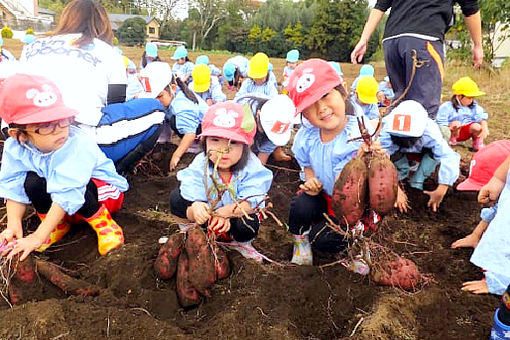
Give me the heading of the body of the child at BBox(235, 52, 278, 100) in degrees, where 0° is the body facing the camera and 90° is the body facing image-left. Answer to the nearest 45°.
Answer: approximately 0°

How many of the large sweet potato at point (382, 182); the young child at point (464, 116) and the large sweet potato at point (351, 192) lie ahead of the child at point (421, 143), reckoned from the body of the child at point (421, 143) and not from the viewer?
2

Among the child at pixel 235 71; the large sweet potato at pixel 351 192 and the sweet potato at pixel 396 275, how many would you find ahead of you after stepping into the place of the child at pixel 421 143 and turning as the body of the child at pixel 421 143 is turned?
2

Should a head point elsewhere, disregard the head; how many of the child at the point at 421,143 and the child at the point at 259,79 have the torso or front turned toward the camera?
2

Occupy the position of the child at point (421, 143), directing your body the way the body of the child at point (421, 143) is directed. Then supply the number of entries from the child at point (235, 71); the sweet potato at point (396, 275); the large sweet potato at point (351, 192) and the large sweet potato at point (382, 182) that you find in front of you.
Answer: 3

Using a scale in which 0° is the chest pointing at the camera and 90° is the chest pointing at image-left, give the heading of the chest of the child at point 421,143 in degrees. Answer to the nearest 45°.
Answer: approximately 0°

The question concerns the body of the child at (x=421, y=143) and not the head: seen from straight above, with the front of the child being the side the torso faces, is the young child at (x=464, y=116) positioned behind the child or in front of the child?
behind

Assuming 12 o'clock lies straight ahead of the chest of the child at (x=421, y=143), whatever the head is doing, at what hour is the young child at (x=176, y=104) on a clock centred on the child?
The young child is roughly at 3 o'clock from the child.

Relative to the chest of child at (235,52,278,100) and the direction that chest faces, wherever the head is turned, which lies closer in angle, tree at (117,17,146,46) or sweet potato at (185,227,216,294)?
the sweet potato

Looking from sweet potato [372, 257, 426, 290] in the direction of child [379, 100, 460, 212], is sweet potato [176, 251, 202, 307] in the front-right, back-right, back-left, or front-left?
back-left

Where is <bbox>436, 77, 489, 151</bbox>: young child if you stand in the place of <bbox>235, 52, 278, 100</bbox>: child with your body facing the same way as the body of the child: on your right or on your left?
on your left
